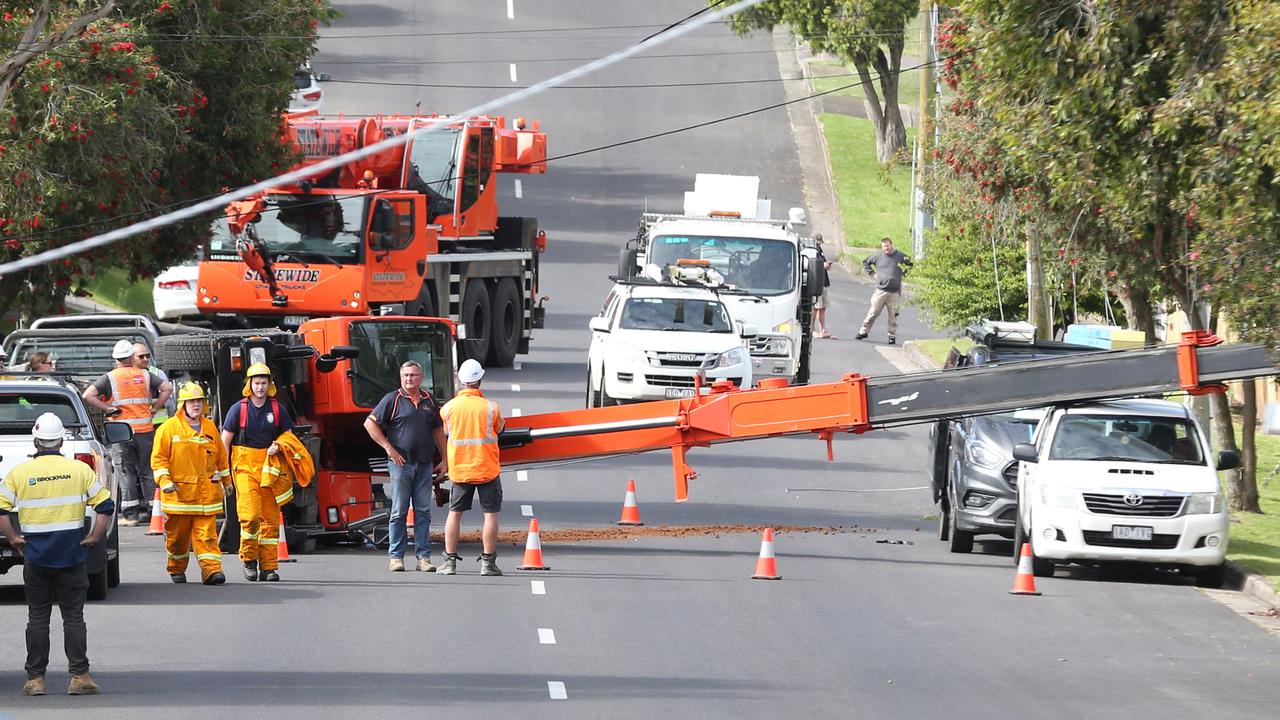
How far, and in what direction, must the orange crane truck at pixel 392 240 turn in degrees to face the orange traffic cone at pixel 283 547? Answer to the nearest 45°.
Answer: approximately 45° to its left

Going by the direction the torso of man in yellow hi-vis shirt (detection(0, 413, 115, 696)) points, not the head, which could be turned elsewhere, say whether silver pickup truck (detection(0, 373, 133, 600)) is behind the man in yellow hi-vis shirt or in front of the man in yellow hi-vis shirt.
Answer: in front

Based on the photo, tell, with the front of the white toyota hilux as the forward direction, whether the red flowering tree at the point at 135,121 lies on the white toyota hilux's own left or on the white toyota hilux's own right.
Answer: on the white toyota hilux's own right

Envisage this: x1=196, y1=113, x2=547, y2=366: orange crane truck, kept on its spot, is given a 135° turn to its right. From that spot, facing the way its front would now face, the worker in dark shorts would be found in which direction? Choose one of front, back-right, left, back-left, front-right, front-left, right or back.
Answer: back

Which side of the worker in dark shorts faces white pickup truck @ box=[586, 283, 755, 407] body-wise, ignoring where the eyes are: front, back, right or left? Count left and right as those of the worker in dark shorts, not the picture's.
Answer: front

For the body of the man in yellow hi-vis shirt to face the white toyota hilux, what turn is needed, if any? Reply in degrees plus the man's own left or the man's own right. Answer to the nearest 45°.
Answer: approximately 90° to the man's own right

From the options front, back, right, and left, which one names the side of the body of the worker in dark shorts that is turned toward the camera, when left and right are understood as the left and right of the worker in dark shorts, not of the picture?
back

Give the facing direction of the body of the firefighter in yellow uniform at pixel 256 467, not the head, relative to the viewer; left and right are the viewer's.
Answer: facing the viewer

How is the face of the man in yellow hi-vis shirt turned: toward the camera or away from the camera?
away from the camera

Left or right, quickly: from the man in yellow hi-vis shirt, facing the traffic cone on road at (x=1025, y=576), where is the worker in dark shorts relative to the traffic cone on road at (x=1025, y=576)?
left

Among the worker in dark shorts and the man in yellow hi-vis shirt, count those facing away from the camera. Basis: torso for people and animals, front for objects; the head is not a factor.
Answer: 2

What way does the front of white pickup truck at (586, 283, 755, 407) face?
toward the camera

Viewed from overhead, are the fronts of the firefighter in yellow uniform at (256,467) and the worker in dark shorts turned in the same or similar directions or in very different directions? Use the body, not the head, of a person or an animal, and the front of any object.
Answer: very different directions

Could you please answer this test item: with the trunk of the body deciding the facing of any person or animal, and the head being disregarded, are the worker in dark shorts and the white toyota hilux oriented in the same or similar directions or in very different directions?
very different directions

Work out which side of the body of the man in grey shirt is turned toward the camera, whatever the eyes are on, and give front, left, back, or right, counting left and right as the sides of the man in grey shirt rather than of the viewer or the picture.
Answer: front
